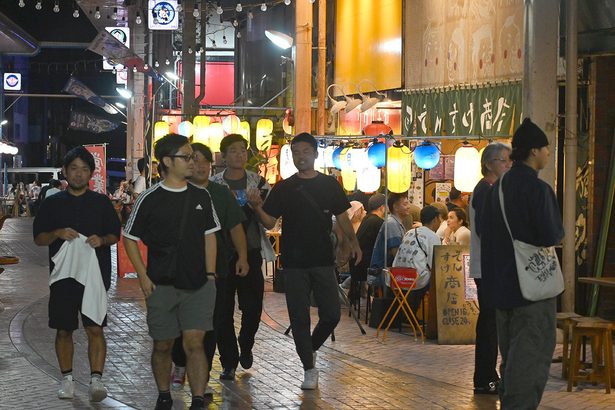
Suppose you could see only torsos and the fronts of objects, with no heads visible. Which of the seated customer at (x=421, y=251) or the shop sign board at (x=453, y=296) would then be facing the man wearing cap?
the shop sign board

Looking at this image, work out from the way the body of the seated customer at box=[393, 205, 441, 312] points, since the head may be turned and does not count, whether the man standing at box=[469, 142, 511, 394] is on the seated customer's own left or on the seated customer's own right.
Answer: on the seated customer's own right

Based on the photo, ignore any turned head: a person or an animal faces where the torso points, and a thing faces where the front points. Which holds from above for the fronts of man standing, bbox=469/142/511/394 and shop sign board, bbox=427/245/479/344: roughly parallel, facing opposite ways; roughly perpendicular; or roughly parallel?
roughly perpendicular

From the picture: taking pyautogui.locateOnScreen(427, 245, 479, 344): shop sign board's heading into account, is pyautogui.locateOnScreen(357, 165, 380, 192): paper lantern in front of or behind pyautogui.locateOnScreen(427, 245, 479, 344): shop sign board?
behind

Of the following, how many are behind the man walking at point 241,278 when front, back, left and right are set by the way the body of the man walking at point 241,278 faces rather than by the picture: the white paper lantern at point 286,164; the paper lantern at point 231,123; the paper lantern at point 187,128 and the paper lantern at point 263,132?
4

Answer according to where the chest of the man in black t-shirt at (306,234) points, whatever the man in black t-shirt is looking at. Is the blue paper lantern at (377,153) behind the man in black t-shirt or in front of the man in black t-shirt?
behind

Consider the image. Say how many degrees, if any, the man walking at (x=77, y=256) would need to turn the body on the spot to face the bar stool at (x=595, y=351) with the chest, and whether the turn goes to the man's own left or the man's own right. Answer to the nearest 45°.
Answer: approximately 90° to the man's own left
